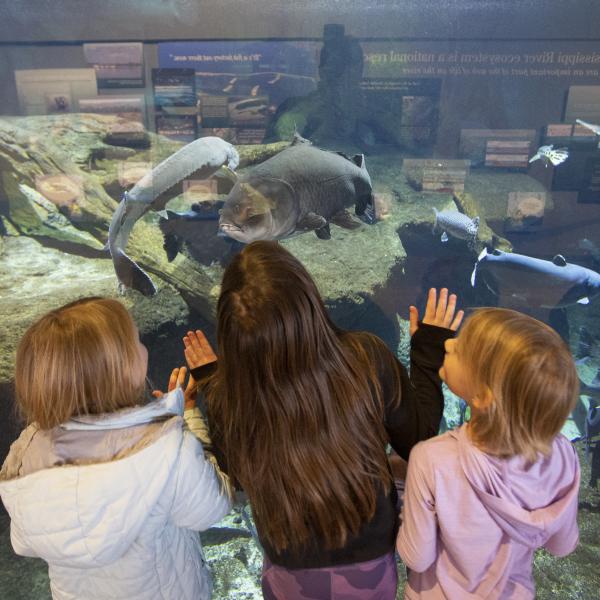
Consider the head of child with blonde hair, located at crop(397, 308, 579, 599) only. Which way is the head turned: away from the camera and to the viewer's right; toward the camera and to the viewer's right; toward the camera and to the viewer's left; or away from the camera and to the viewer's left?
away from the camera and to the viewer's left

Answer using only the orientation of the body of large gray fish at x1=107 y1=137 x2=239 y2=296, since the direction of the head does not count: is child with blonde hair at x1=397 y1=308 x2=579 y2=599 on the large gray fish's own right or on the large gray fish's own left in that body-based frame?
on the large gray fish's own right

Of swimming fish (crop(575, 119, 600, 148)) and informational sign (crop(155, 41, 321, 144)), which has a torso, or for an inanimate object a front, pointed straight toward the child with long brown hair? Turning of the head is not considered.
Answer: the informational sign

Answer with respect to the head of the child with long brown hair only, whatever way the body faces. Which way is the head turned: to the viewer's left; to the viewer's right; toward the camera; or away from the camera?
away from the camera

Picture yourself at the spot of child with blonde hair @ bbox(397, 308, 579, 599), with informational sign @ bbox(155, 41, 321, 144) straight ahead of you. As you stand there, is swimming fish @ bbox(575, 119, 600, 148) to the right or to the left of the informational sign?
right

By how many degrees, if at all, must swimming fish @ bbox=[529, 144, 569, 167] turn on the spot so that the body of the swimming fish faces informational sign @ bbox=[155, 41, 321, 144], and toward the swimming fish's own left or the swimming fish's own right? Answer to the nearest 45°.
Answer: approximately 45° to the swimming fish's own left

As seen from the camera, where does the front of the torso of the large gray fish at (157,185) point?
to the viewer's right

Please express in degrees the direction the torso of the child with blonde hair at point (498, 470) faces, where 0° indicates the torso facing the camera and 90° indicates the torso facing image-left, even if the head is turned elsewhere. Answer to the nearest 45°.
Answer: approximately 135°

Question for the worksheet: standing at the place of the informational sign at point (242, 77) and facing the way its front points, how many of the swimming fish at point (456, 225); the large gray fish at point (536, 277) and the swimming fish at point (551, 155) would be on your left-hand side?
3

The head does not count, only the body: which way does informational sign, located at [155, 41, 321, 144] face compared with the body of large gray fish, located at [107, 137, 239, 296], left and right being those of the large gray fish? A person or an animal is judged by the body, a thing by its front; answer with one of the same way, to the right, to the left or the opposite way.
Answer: to the right

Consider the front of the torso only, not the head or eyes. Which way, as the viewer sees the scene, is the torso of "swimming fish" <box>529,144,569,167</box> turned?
to the viewer's left

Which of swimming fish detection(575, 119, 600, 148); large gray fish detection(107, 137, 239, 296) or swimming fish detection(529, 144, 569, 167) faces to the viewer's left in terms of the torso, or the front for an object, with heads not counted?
swimming fish detection(529, 144, 569, 167)
